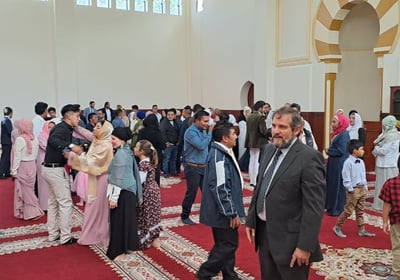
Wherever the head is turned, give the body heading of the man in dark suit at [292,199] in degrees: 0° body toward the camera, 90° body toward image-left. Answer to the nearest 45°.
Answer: approximately 45°

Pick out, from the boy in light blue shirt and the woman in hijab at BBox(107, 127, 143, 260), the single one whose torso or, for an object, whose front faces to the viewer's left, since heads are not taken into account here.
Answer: the woman in hijab

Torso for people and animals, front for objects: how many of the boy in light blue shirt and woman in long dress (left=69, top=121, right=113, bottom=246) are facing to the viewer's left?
1

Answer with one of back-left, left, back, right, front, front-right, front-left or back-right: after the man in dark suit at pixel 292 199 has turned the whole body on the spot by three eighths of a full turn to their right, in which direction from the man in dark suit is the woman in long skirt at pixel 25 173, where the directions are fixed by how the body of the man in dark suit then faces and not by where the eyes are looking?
front-left

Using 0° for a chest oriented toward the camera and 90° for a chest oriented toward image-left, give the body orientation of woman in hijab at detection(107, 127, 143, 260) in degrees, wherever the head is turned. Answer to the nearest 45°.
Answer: approximately 90°

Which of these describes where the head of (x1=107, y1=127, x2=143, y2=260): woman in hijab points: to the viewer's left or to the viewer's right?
to the viewer's left

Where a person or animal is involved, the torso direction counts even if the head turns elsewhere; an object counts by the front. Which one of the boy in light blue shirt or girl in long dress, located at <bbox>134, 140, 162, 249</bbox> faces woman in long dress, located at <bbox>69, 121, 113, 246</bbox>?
girl in long dress, located at <bbox>134, 140, 162, 249</bbox>

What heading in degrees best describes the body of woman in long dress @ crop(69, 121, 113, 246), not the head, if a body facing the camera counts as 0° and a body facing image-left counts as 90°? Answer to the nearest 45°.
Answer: approximately 90°

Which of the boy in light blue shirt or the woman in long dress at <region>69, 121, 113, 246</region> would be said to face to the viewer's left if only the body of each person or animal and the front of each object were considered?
the woman in long dress
